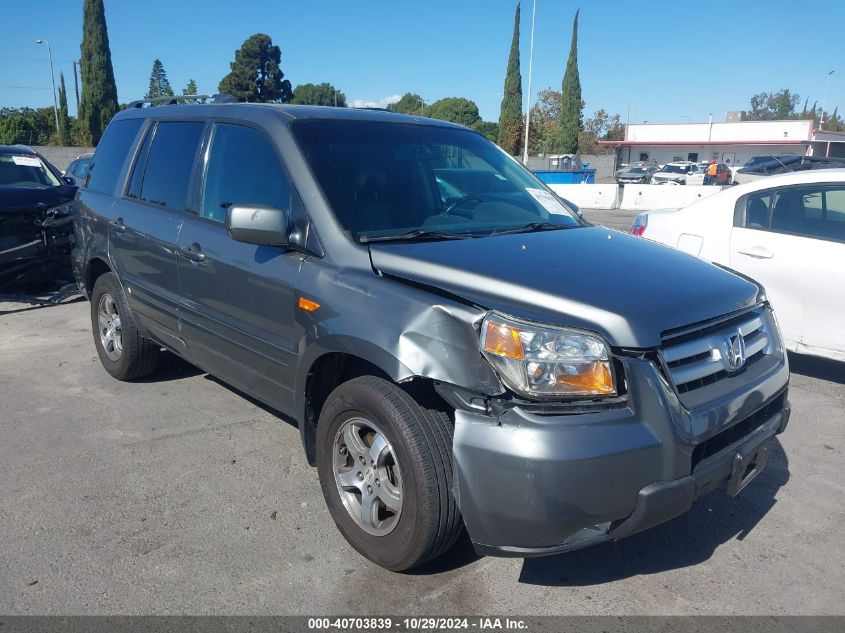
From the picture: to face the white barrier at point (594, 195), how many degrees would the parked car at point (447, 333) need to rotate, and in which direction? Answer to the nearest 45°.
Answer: approximately 135° to its left

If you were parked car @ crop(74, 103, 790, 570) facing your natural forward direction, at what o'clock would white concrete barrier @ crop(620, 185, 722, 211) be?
The white concrete barrier is roughly at 8 o'clock from the parked car.

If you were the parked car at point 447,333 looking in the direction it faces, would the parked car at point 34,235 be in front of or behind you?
behind

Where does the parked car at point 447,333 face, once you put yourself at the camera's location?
facing the viewer and to the right of the viewer

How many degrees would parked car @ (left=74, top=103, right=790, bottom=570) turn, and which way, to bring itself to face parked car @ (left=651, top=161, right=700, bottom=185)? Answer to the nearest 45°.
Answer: approximately 135° to its left

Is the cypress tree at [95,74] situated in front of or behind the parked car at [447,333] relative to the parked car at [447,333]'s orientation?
behind

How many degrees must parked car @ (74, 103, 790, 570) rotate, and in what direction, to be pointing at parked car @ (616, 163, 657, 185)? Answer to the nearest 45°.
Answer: approximately 135° to its left

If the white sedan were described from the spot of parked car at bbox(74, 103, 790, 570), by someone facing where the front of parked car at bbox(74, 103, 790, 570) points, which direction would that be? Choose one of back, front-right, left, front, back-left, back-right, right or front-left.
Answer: left

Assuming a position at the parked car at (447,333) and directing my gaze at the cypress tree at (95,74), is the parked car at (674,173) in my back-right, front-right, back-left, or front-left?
front-right
